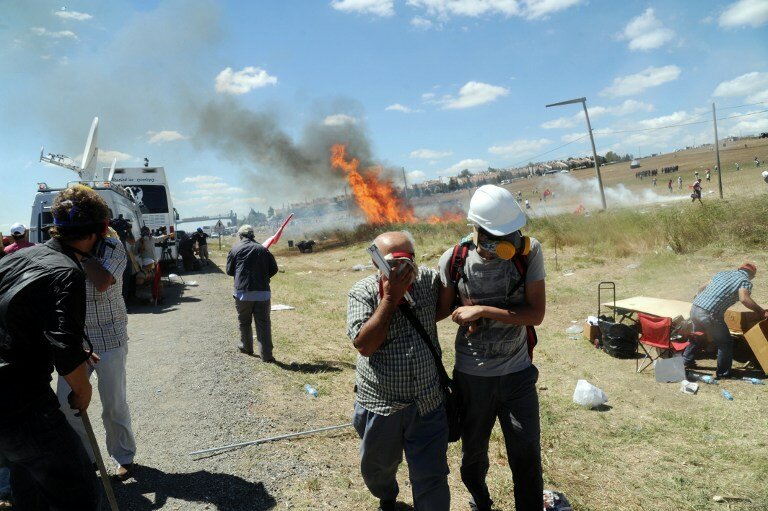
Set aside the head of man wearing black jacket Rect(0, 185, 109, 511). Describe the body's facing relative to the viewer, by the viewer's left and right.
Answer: facing away from the viewer and to the right of the viewer

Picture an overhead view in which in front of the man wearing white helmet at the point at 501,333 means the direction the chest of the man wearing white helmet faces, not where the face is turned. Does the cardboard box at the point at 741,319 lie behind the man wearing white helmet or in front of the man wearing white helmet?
behind

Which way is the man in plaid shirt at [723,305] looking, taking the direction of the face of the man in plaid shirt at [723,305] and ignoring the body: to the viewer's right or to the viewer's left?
to the viewer's right

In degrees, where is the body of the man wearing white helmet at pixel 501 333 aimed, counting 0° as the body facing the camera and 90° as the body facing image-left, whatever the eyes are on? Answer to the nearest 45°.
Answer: approximately 0°

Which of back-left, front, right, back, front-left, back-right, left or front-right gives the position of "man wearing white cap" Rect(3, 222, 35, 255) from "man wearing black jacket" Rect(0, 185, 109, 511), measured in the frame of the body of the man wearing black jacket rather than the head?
front-left

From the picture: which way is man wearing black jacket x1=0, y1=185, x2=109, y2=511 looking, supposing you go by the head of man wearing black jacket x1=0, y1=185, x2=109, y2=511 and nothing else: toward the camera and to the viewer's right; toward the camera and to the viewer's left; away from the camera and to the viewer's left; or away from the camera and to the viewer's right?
away from the camera and to the viewer's right
